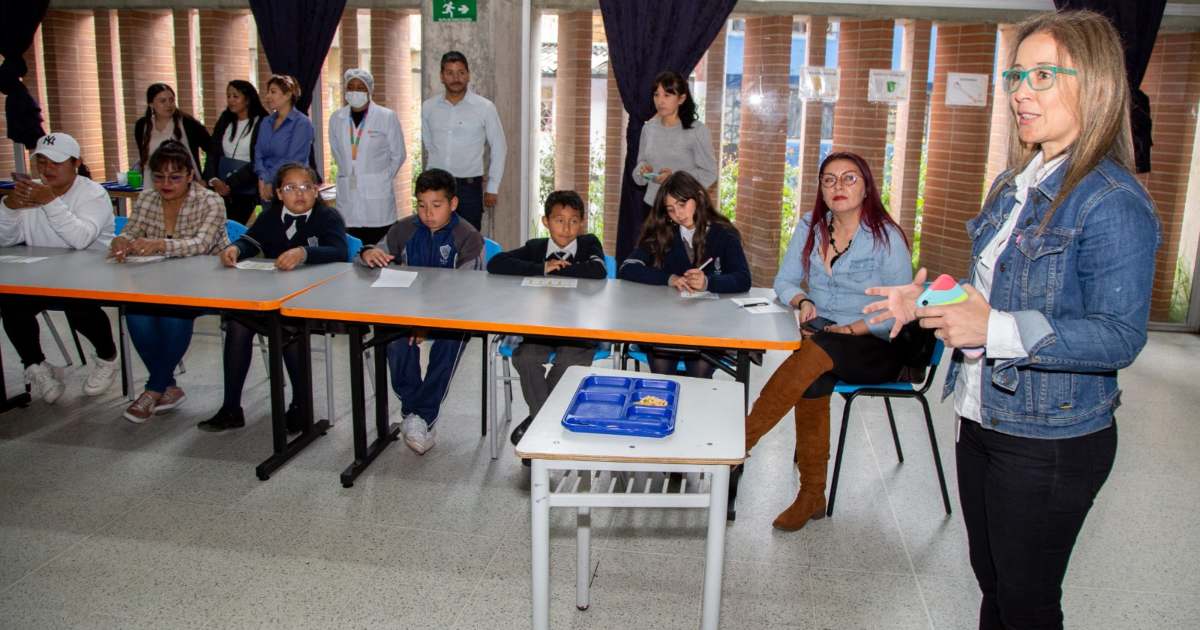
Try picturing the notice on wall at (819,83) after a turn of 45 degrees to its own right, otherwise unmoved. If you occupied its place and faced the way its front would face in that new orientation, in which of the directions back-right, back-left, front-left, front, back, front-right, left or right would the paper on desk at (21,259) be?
front

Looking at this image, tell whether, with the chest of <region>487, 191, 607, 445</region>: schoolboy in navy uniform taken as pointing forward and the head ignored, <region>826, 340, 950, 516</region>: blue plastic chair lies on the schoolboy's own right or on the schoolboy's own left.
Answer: on the schoolboy's own left

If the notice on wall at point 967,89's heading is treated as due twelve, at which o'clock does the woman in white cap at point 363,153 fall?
The woman in white cap is roughly at 2 o'clock from the notice on wall.

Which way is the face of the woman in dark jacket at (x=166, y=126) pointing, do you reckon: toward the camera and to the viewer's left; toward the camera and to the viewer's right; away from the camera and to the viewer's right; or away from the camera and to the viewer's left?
toward the camera and to the viewer's right

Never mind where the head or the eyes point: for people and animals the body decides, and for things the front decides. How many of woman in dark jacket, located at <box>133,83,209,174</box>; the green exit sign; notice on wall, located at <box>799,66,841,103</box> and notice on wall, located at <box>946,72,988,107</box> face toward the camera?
4

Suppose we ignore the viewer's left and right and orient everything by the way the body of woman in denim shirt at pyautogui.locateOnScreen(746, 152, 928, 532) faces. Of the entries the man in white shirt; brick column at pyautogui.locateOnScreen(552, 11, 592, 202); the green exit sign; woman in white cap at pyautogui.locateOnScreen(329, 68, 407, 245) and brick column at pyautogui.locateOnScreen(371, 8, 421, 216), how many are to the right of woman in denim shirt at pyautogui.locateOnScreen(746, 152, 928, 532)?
5

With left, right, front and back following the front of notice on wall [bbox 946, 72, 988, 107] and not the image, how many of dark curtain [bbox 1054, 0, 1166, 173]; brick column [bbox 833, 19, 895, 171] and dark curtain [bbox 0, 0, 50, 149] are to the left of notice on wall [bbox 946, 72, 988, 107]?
1

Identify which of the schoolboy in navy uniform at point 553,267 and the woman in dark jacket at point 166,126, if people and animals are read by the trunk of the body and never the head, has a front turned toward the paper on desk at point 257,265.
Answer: the woman in dark jacket

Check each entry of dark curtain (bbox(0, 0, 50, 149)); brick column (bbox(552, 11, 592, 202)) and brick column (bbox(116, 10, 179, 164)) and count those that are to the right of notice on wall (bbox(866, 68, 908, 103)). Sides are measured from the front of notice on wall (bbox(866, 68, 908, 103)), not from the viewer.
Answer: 3

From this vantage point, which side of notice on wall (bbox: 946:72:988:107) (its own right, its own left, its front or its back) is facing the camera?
front

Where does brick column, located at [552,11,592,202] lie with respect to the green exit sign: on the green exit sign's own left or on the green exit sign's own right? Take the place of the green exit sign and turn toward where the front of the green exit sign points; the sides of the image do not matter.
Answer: on the green exit sign's own left

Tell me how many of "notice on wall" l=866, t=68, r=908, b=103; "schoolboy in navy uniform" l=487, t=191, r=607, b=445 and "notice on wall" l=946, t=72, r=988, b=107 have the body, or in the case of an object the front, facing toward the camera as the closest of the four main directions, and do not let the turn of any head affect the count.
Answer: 3

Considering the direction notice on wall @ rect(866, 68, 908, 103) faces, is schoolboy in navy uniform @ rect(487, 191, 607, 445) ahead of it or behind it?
ahead

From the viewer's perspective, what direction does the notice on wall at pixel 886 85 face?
toward the camera

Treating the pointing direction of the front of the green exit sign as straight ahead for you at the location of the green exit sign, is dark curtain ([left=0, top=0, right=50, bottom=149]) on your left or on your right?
on your right

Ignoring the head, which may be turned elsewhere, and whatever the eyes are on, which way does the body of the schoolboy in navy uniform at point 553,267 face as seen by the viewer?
toward the camera

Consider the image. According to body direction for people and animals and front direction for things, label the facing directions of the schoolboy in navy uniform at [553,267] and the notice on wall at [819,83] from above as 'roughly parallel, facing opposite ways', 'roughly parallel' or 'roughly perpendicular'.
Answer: roughly parallel
